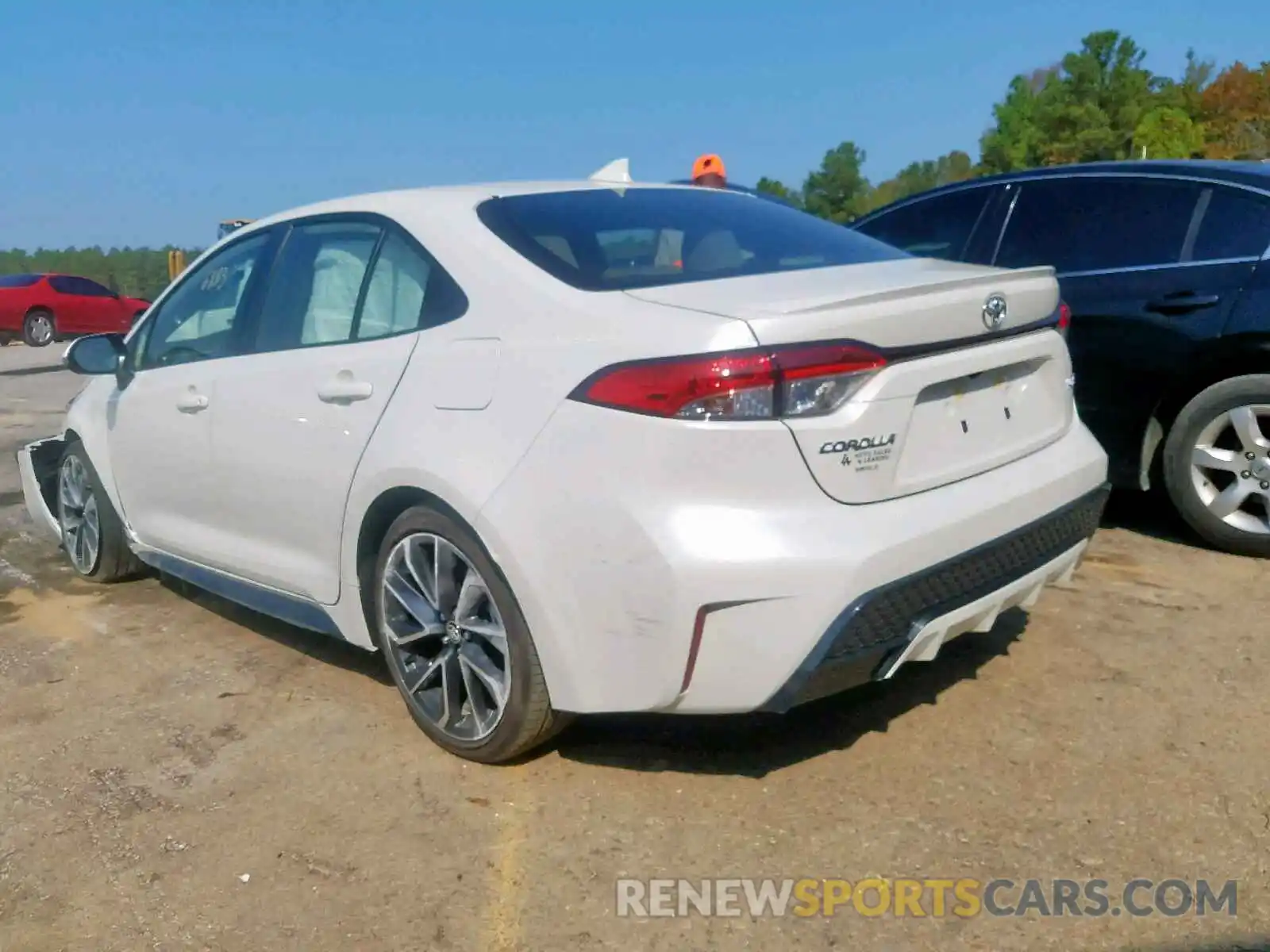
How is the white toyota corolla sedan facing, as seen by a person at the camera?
facing away from the viewer and to the left of the viewer
